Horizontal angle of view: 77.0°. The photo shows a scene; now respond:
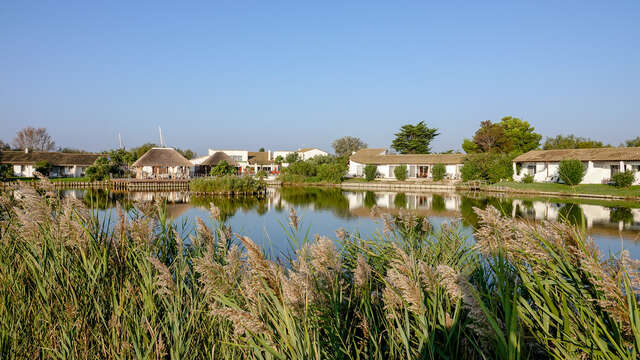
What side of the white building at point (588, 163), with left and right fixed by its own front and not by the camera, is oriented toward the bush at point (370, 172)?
right

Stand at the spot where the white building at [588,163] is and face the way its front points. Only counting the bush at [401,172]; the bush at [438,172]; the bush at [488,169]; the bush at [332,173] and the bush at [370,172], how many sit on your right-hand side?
5

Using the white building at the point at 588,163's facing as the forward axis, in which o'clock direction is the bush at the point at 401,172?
The bush is roughly at 3 o'clock from the white building.

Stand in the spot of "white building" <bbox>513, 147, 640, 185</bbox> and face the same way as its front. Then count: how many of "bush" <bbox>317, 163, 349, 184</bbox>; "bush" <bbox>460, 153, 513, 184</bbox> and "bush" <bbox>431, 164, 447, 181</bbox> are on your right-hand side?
3

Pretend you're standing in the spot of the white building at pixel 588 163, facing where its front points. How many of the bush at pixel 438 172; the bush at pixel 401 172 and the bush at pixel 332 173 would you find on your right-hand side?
3

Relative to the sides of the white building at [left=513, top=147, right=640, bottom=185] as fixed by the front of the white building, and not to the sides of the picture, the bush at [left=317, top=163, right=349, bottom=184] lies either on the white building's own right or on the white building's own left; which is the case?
on the white building's own right

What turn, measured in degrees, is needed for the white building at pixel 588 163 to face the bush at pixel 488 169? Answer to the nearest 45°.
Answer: approximately 90° to its right

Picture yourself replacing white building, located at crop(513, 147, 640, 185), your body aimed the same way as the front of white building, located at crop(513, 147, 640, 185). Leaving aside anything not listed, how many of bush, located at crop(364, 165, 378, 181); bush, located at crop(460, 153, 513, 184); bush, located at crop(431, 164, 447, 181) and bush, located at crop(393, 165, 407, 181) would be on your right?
4

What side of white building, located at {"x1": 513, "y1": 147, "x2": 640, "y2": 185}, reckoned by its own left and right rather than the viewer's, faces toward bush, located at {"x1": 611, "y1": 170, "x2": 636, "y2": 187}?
front

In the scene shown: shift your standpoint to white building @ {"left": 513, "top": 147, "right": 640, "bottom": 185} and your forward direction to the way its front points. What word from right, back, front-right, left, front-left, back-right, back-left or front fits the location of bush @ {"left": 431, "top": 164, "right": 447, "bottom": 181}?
right

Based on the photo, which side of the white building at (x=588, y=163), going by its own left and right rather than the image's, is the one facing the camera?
front
